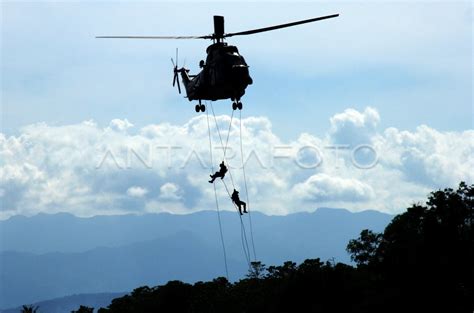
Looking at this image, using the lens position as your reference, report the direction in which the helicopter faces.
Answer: facing the viewer and to the right of the viewer
